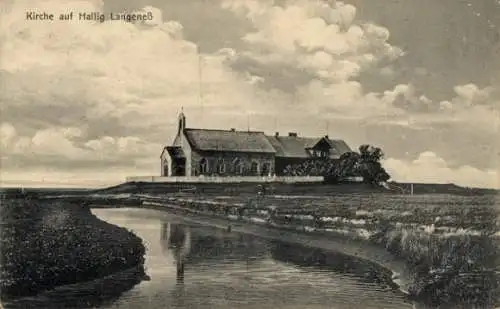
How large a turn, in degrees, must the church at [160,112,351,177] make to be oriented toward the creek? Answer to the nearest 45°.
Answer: approximately 45° to its left

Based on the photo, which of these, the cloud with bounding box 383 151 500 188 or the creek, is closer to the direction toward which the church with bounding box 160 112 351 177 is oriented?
the creek

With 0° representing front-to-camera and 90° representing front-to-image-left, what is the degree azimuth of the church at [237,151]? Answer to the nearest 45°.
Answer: approximately 45°

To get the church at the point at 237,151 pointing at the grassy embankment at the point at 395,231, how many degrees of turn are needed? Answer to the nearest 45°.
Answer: approximately 90° to its left
